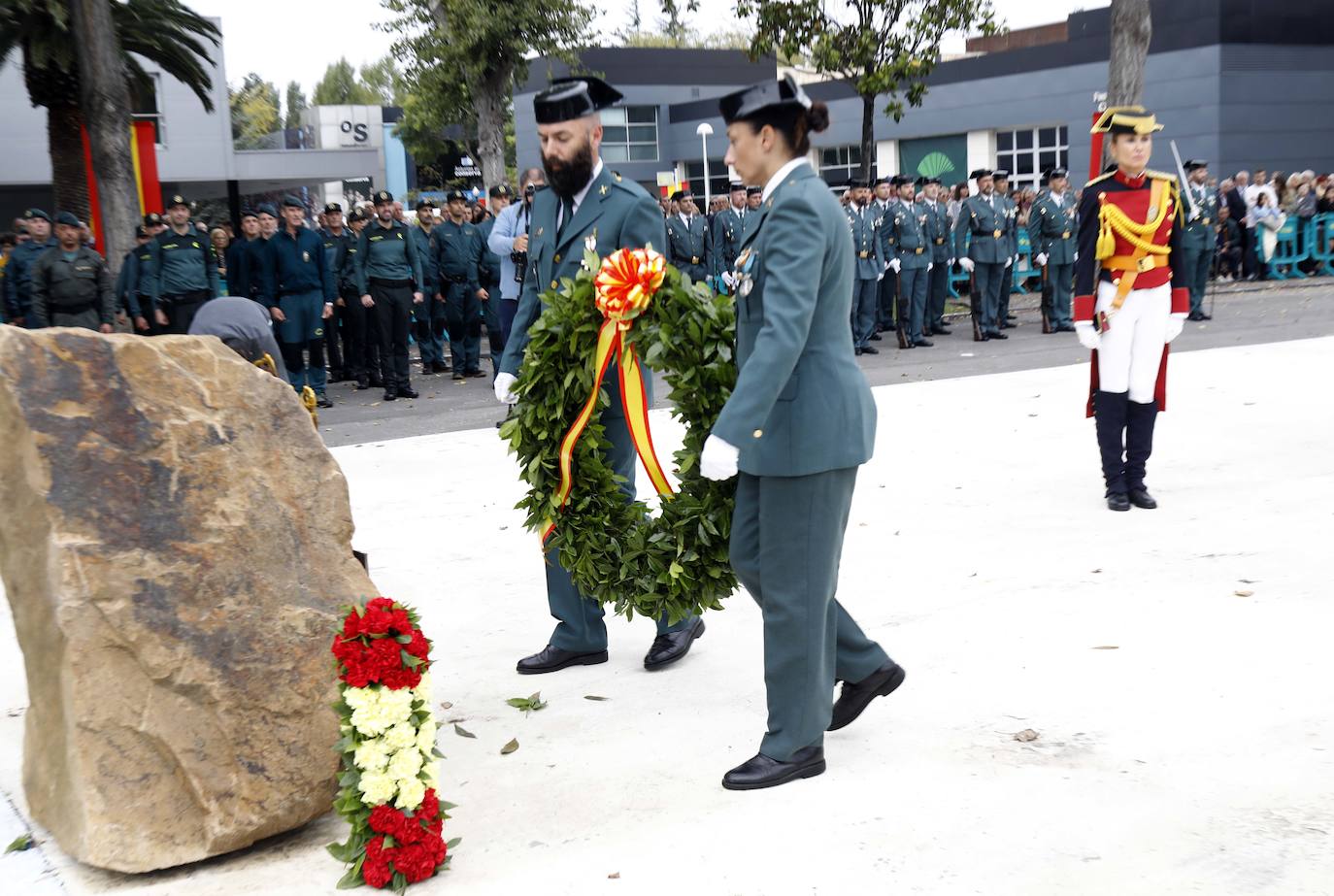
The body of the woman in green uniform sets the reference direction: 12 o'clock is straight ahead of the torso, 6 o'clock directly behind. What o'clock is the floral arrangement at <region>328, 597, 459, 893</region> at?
The floral arrangement is roughly at 11 o'clock from the woman in green uniform.

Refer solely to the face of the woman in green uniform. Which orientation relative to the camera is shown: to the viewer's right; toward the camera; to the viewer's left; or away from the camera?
to the viewer's left

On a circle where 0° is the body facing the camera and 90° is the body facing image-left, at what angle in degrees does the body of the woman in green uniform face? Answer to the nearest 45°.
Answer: approximately 90°

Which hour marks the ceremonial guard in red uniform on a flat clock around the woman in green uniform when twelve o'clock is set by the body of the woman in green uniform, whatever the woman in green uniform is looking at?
The ceremonial guard in red uniform is roughly at 4 o'clock from the woman in green uniform.

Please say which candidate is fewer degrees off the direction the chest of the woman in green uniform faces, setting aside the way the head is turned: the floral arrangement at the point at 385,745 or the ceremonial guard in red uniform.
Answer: the floral arrangement

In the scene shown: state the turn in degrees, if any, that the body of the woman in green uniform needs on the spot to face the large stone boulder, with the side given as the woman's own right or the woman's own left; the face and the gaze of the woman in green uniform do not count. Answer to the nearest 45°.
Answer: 0° — they already face it

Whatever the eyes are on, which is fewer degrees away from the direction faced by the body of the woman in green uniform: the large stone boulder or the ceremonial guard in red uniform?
the large stone boulder

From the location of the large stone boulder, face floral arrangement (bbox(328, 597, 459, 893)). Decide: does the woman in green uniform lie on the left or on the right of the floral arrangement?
left
